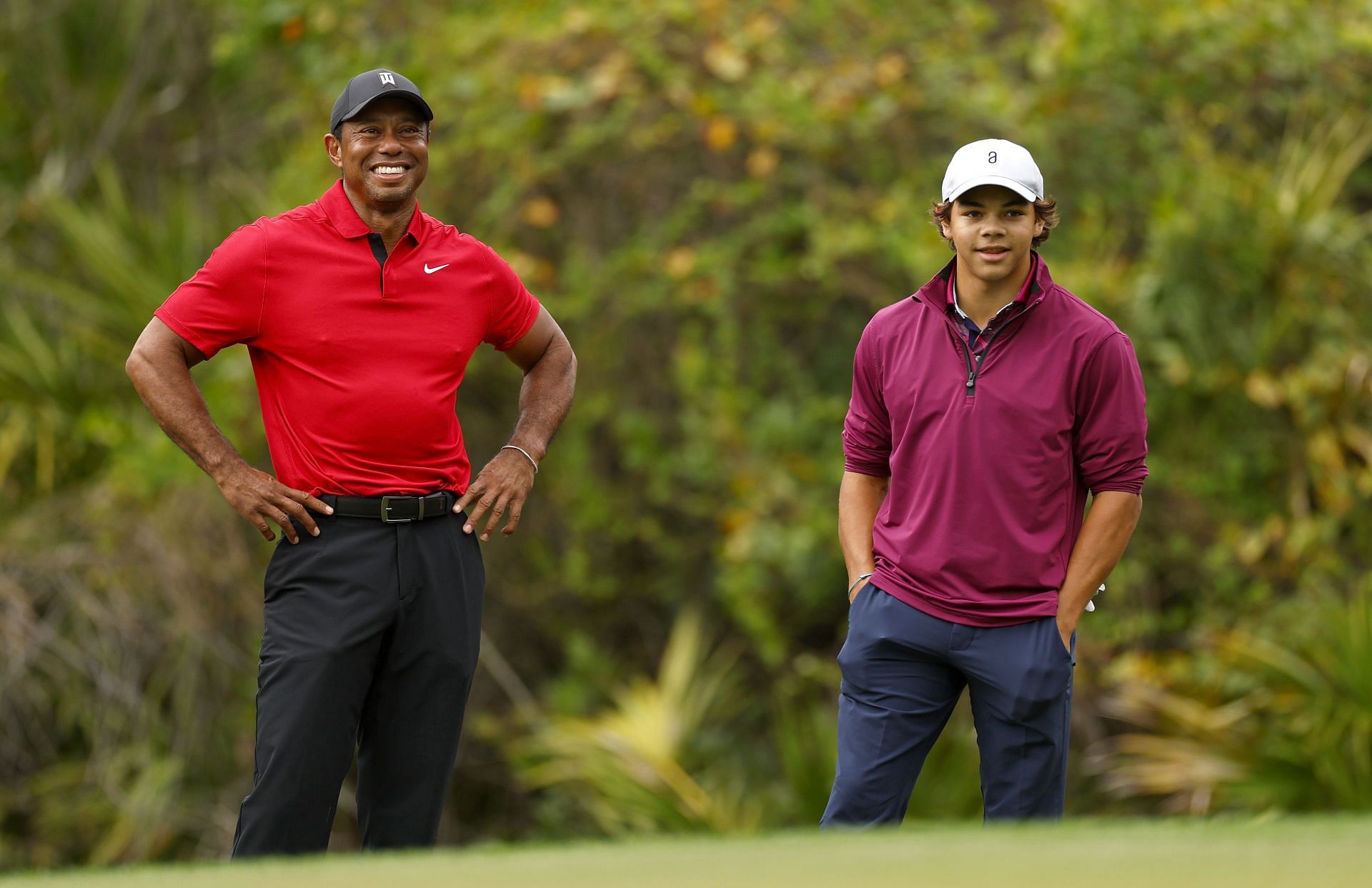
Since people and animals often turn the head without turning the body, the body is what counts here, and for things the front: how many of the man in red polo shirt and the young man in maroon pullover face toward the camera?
2

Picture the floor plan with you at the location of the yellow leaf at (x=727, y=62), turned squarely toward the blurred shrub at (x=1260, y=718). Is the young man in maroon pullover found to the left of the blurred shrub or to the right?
right

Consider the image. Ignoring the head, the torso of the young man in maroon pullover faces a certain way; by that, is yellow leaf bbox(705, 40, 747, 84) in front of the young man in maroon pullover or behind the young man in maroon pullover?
behind

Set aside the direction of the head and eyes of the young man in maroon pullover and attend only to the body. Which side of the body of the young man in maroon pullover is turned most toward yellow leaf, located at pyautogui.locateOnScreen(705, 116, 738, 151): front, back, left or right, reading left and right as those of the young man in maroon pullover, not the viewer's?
back

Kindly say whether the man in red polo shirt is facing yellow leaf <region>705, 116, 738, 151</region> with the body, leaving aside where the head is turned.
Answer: no

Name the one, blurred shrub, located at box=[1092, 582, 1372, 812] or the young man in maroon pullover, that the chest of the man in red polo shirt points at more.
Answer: the young man in maroon pullover

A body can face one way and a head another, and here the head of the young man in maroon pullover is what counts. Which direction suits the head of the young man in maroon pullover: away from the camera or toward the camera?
toward the camera

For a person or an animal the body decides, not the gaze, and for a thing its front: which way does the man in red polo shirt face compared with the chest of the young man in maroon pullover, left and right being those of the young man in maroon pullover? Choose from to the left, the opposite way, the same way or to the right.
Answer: the same way

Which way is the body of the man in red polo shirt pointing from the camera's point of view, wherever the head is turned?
toward the camera

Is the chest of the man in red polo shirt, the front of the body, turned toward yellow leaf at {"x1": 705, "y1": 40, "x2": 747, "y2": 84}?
no

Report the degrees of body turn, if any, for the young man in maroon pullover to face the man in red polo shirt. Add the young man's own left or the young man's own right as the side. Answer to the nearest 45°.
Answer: approximately 90° to the young man's own right

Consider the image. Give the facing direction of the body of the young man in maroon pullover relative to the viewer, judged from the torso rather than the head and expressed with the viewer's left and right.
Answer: facing the viewer

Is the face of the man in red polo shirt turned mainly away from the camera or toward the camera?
toward the camera

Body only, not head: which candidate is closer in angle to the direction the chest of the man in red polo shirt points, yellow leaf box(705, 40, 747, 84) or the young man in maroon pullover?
the young man in maroon pullover

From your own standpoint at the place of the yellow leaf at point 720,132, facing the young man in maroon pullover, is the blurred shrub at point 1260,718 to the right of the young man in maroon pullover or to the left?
left
